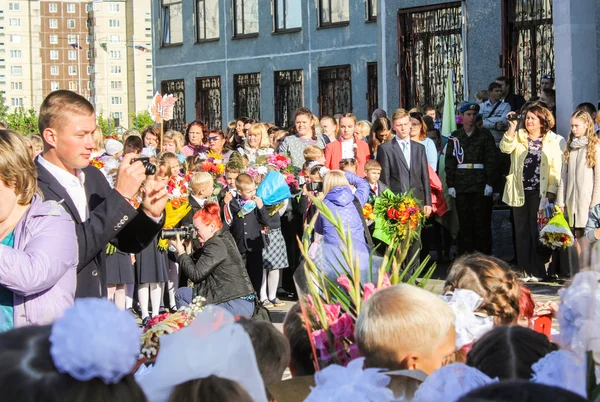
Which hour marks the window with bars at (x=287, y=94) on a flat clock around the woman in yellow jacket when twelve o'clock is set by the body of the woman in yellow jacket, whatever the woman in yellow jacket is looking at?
The window with bars is roughly at 4 o'clock from the woman in yellow jacket.

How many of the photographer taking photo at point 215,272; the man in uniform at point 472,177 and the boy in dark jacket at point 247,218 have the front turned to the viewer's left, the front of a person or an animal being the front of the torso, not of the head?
1

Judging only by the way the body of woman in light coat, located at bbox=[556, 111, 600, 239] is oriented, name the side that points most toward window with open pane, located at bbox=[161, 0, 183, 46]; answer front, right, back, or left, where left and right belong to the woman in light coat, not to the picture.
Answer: right

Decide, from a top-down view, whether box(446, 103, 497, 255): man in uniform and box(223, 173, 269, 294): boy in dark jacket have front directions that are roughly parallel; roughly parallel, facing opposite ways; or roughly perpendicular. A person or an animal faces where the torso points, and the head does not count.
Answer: roughly parallel

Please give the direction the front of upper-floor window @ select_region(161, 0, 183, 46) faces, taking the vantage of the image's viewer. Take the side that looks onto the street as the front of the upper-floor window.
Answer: facing the viewer and to the left of the viewer

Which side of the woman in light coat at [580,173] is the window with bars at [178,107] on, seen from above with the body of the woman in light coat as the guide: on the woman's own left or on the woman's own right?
on the woman's own right

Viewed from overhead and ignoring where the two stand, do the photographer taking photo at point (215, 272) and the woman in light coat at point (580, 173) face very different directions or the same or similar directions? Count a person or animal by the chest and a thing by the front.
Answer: same or similar directions

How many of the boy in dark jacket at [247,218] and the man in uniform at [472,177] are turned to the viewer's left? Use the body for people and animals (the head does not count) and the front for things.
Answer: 0

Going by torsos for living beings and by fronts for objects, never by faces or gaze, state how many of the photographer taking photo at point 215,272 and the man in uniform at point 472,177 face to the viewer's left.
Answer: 1

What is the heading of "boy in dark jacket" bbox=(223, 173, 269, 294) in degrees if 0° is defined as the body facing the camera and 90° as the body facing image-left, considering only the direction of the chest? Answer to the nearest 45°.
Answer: approximately 0°

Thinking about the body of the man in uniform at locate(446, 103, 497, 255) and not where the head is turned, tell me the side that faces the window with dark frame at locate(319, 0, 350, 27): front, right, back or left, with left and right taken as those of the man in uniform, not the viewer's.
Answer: back

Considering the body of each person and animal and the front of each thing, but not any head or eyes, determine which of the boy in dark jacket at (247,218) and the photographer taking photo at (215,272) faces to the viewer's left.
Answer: the photographer taking photo

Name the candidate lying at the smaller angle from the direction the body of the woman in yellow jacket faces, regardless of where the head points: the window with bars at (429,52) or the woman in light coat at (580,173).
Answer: the woman in light coat

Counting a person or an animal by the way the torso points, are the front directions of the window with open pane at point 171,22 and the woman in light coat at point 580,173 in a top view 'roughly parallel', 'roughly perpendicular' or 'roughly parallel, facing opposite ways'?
roughly parallel

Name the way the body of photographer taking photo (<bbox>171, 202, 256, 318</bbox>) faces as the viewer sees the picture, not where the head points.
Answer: to the viewer's left

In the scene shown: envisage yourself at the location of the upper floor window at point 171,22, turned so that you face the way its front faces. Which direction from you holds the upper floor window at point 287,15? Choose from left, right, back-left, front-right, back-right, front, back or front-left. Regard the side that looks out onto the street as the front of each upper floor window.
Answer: left

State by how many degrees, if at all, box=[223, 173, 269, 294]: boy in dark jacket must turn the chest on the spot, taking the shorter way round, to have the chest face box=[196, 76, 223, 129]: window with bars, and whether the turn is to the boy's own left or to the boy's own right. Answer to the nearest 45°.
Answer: approximately 180°

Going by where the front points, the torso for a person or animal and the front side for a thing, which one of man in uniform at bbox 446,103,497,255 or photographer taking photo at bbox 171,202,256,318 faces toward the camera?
the man in uniform

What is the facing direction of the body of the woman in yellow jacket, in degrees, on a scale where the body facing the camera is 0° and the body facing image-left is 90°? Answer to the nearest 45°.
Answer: approximately 45°

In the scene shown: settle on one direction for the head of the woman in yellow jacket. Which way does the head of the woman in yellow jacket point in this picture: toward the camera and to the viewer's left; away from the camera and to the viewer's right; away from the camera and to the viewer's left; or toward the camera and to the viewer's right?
toward the camera and to the viewer's left

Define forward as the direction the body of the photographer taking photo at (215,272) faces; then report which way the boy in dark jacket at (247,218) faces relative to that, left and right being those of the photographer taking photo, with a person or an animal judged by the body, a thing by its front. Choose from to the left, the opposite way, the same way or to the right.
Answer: to the left

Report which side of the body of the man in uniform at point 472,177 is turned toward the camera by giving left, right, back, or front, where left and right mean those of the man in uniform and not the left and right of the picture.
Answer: front
